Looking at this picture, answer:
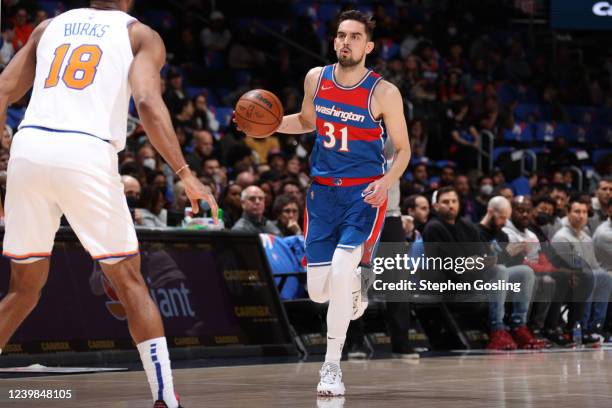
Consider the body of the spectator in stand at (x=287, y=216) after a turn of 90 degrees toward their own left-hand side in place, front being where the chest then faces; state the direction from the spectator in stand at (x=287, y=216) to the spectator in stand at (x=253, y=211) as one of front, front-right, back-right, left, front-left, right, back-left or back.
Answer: back

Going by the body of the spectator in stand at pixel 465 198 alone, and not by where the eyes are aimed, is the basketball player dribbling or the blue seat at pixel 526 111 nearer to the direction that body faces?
the basketball player dribbling

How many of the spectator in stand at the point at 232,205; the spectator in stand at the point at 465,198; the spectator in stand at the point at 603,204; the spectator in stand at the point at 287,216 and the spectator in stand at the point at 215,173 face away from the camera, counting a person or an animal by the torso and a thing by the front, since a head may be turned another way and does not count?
0

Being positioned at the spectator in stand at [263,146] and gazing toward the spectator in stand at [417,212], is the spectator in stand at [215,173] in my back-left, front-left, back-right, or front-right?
front-right

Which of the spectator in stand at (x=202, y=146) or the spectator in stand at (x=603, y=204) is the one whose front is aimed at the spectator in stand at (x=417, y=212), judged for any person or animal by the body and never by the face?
the spectator in stand at (x=202, y=146)

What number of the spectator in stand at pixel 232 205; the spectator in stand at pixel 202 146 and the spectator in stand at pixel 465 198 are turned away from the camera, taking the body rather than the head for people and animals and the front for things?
0

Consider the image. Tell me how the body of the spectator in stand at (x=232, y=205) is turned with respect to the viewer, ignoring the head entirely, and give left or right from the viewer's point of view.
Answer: facing the viewer and to the right of the viewer

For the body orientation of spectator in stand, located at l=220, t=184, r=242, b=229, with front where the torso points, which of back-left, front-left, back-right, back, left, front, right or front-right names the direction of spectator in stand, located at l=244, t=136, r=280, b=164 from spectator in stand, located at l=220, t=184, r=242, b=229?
back-left

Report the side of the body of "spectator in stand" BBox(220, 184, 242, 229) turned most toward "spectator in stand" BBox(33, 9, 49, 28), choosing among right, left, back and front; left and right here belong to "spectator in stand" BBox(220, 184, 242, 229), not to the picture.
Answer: back

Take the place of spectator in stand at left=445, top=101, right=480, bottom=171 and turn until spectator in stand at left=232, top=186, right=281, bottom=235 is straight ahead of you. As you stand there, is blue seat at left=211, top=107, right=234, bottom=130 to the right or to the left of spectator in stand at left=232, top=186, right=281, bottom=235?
right

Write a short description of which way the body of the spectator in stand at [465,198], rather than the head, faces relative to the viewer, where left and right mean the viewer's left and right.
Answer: facing the viewer

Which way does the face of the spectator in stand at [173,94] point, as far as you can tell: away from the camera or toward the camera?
toward the camera

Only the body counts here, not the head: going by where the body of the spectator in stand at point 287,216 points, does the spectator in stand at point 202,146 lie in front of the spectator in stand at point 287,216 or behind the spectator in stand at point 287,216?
behind

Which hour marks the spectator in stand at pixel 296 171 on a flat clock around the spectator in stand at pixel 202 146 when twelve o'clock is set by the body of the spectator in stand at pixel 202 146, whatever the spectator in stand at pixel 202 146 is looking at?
the spectator in stand at pixel 296 171 is roughly at 10 o'clock from the spectator in stand at pixel 202 146.

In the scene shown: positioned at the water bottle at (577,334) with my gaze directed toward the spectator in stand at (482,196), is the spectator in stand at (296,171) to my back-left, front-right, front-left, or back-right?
front-left

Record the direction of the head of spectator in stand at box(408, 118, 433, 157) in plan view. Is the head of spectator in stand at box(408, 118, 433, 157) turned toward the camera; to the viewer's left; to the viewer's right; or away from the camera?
toward the camera
